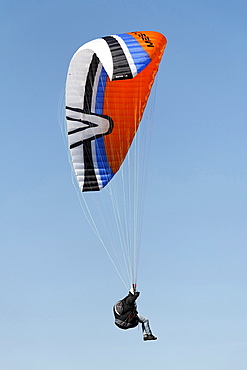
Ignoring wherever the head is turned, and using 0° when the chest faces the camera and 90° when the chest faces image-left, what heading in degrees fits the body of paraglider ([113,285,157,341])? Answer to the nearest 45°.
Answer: approximately 270°
